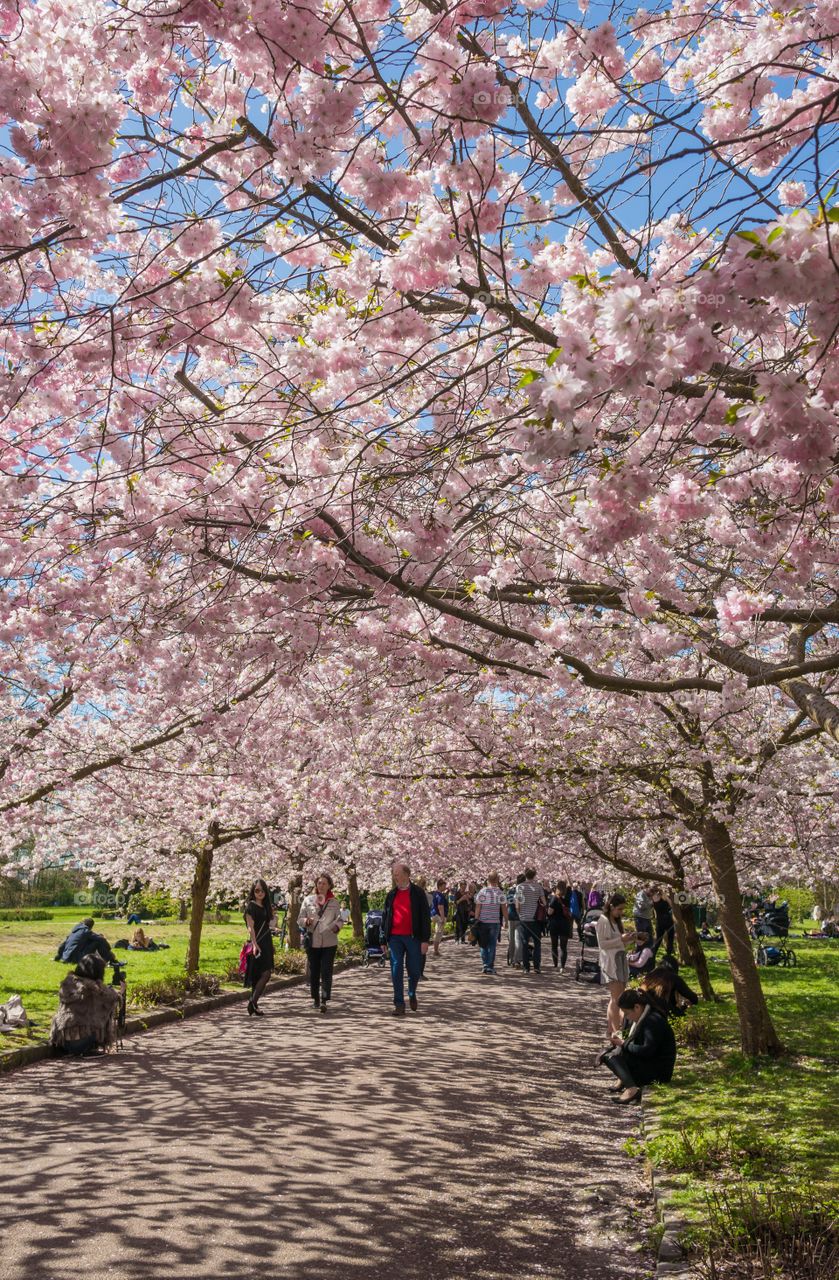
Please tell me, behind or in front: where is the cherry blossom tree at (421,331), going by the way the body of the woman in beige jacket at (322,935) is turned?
in front

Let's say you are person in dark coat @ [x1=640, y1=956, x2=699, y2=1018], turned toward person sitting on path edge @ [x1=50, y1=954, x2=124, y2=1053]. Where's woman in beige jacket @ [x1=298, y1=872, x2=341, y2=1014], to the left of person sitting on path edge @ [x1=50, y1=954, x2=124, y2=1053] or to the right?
right

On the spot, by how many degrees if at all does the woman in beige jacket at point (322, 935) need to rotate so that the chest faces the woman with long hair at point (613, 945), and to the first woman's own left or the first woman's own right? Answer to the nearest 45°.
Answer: approximately 45° to the first woman's own left

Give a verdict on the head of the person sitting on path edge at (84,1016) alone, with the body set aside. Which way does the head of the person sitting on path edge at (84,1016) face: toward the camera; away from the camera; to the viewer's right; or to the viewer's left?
away from the camera

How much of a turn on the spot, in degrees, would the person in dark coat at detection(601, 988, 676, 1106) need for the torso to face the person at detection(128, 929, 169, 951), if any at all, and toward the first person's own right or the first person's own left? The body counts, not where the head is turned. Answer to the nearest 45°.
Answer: approximately 45° to the first person's own right

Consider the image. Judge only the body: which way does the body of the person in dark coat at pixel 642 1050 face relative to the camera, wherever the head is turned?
to the viewer's left

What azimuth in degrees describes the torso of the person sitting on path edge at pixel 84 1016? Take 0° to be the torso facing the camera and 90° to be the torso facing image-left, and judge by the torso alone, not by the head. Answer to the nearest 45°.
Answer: approximately 180°
